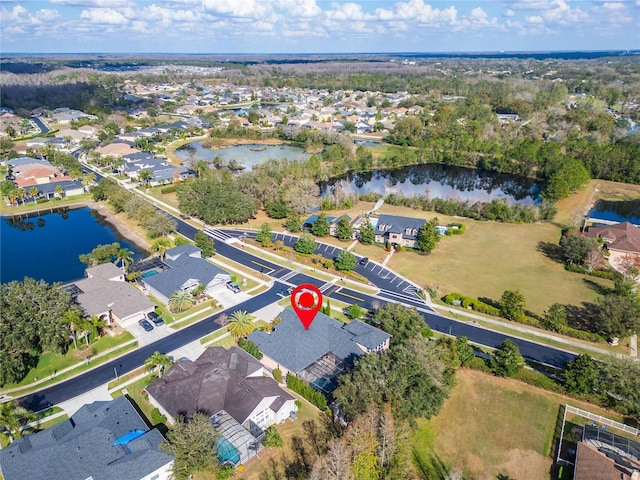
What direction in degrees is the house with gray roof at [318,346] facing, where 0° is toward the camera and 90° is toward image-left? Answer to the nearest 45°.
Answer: approximately 135°

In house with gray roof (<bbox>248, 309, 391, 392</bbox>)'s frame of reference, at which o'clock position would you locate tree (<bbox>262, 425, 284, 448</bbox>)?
The tree is roughly at 8 o'clock from the house with gray roof.

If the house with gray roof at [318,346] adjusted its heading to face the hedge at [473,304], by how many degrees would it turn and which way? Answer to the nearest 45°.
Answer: approximately 90° to its right

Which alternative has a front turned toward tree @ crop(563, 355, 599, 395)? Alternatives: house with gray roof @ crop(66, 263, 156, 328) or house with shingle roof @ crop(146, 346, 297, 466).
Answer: the house with gray roof

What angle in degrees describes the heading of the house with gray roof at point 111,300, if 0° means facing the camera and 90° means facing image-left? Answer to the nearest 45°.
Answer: approximately 315°

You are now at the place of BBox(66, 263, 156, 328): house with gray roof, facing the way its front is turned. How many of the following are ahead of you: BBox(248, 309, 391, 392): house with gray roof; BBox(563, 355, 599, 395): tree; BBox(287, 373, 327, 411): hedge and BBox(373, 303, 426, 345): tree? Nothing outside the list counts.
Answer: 4

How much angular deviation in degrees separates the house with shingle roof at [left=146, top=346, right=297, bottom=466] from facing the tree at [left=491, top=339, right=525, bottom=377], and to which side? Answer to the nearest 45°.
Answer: approximately 135° to its right

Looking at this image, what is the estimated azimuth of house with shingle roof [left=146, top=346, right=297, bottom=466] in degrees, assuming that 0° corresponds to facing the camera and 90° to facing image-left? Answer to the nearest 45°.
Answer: approximately 135°

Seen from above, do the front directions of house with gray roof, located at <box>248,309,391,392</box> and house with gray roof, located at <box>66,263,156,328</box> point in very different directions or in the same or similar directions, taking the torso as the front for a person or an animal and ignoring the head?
very different directions

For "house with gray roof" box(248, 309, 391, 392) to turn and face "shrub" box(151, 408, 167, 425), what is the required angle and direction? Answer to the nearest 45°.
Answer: approximately 90° to its left

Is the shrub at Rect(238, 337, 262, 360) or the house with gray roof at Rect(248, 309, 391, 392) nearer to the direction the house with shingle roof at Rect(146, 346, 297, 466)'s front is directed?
the shrub
